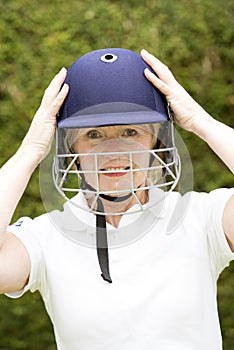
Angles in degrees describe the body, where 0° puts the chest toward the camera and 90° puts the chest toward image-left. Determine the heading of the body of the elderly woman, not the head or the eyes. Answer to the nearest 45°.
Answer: approximately 0°
